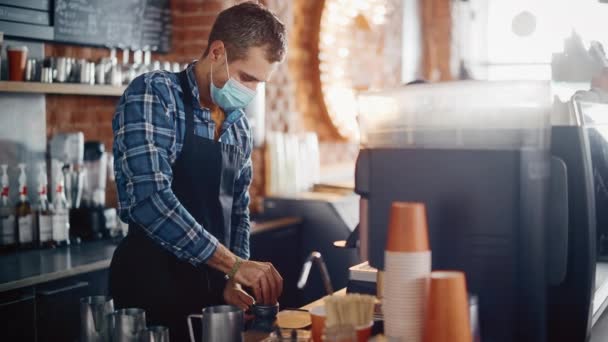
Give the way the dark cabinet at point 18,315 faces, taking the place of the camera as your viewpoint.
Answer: facing the viewer and to the right of the viewer

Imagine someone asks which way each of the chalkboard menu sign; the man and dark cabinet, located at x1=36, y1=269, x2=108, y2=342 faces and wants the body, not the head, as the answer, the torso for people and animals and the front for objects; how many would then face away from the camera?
0

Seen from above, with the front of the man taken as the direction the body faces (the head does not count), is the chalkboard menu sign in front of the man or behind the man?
behind

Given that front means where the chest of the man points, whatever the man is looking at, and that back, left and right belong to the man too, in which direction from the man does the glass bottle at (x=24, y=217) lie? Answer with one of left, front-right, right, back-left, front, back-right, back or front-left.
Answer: back

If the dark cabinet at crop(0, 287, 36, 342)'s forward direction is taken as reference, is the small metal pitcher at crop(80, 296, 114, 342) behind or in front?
in front

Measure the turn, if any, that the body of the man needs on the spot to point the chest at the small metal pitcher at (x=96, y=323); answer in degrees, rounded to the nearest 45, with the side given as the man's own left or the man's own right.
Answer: approximately 45° to the man's own right

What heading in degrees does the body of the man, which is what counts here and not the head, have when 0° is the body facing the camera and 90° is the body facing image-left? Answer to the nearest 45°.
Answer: approximately 315°

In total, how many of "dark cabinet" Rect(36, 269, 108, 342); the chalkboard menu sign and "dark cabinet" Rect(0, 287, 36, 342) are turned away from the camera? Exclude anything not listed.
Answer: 0

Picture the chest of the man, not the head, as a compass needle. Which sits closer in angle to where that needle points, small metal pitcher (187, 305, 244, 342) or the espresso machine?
the espresso machine

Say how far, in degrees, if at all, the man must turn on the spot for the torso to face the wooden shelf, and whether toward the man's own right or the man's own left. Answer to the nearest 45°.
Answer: approximately 180°

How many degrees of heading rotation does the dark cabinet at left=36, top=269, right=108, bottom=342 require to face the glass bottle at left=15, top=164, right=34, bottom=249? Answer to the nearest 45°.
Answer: approximately 135° to its left

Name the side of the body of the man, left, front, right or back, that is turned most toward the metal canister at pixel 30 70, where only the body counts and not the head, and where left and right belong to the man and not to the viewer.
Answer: back
